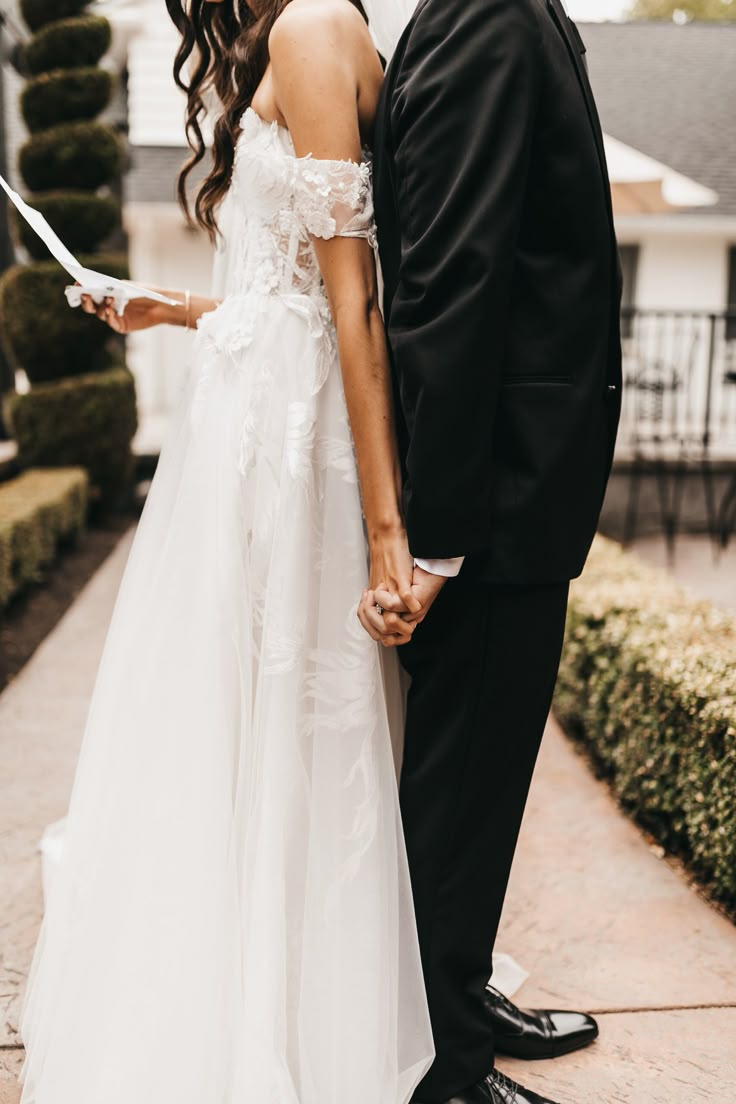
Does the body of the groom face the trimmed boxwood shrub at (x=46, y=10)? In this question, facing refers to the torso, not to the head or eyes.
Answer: no

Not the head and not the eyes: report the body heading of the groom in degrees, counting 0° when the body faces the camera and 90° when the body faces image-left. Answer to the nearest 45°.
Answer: approximately 270°

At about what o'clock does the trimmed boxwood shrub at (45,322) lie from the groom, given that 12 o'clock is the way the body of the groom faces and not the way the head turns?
The trimmed boxwood shrub is roughly at 8 o'clock from the groom.
